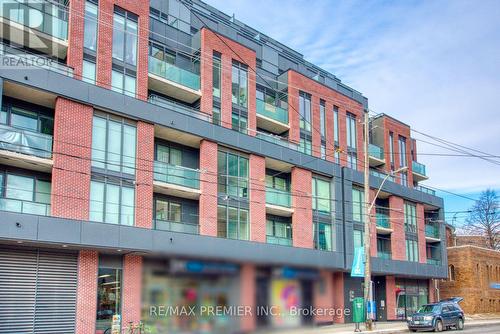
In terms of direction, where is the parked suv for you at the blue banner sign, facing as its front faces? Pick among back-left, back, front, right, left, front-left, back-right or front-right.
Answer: back-left

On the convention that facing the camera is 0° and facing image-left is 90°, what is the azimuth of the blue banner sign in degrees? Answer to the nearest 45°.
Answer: approximately 0°

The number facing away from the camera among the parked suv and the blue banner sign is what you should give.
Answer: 0

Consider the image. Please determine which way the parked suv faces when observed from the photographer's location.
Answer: facing the viewer and to the left of the viewer

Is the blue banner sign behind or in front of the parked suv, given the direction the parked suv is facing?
in front
